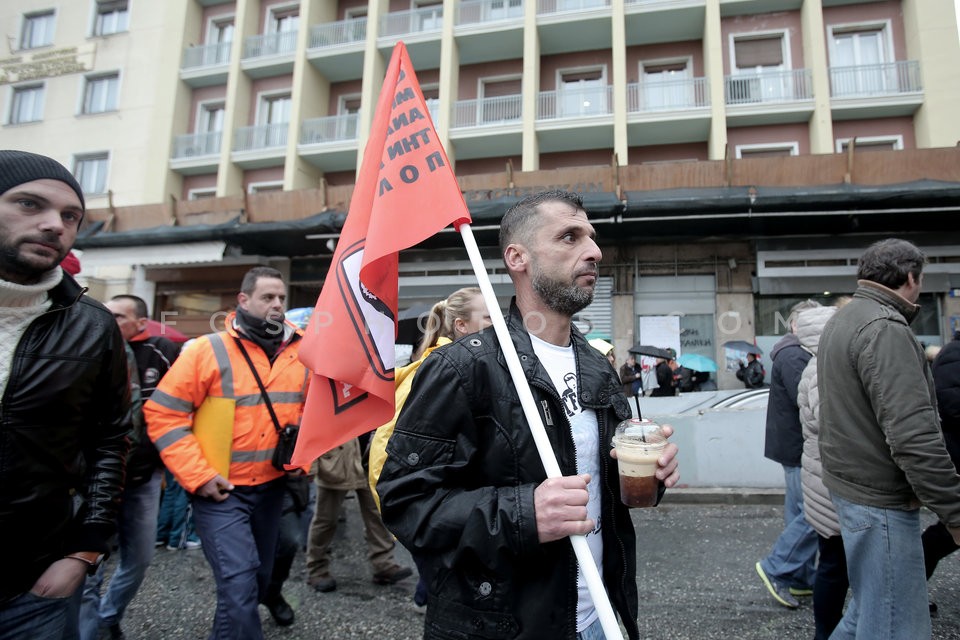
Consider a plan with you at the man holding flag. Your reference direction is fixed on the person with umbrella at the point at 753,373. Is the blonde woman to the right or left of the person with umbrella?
left

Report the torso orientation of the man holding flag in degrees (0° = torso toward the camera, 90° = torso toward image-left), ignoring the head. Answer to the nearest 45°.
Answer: approximately 315°

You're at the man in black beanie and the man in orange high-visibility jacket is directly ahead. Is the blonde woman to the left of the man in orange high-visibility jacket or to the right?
right

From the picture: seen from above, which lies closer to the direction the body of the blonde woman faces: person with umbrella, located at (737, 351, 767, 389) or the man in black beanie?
the person with umbrella

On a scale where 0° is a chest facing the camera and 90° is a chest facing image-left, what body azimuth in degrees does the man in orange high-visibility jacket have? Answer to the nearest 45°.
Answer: approximately 315°

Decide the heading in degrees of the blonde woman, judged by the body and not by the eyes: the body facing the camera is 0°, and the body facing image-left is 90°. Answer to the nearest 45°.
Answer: approximately 270°
